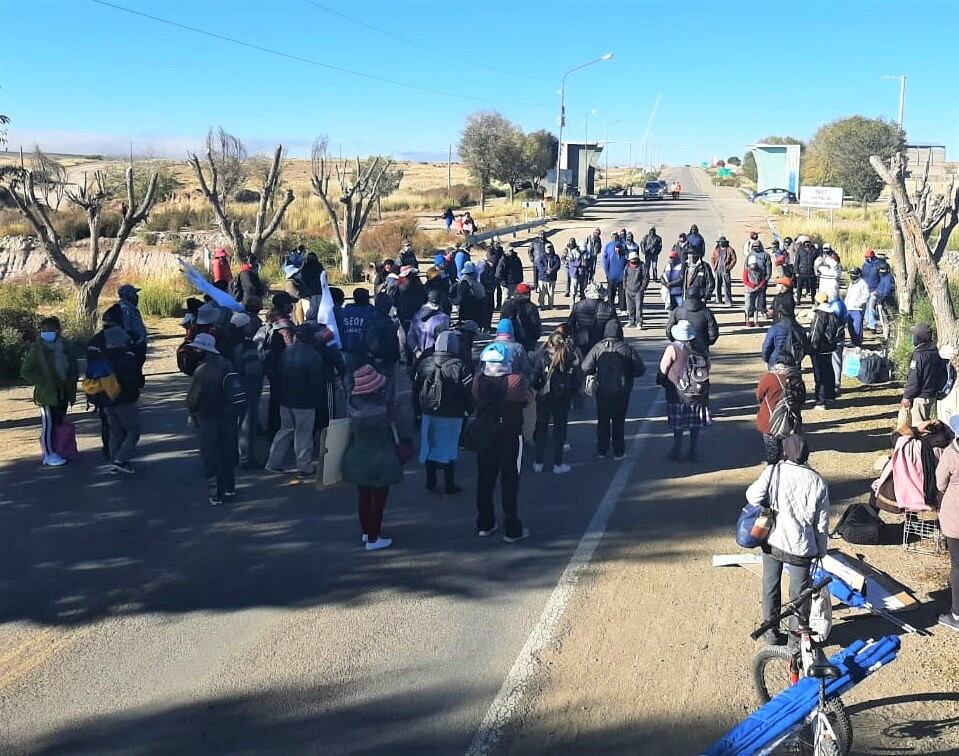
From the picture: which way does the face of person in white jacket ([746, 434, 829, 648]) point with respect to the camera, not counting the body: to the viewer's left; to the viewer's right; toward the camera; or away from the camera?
away from the camera

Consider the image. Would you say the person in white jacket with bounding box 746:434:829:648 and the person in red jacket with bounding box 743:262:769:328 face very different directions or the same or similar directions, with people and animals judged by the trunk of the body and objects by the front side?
very different directions

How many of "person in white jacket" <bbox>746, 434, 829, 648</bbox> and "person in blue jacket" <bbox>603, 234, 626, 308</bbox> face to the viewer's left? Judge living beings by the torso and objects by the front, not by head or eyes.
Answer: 0

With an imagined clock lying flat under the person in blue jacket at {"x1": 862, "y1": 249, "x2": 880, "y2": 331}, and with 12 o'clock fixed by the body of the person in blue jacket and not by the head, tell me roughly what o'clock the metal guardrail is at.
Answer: The metal guardrail is roughly at 2 o'clock from the person in blue jacket.

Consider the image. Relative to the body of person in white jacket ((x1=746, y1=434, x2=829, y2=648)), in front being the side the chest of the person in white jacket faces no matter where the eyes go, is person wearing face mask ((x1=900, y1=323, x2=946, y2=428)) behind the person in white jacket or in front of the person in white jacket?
in front

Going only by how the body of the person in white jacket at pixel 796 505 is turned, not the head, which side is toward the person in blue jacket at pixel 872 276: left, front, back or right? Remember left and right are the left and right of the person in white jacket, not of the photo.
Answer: front

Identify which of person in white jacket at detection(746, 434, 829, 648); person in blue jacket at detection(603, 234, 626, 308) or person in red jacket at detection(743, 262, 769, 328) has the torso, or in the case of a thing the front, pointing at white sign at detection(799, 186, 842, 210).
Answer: the person in white jacket

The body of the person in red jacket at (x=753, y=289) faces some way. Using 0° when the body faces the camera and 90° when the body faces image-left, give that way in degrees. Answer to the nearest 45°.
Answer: approximately 0°

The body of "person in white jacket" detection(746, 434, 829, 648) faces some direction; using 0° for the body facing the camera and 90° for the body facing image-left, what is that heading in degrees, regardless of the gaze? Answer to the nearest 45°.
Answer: approximately 180°

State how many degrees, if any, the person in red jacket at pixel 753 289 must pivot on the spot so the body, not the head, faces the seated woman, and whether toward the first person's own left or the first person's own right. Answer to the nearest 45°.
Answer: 0° — they already face them

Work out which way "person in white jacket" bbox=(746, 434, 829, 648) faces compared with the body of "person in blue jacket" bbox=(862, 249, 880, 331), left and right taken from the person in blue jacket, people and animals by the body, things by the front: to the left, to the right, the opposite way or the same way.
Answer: the opposite way
